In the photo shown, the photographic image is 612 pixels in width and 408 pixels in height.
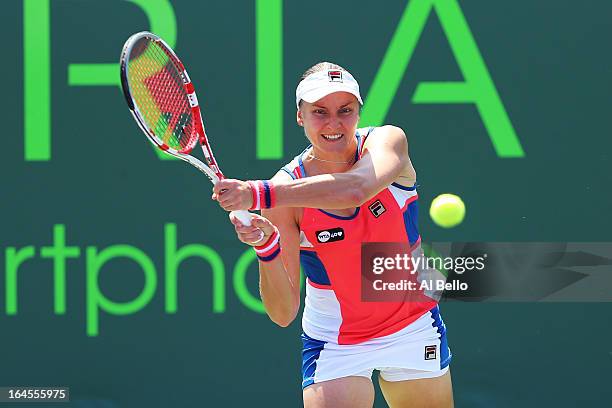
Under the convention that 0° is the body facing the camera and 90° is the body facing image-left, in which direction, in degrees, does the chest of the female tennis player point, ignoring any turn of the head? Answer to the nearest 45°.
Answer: approximately 0°

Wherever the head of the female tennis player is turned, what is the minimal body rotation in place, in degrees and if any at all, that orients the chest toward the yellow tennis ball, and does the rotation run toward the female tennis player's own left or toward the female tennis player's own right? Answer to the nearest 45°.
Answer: approximately 135° to the female tennis player's own left
